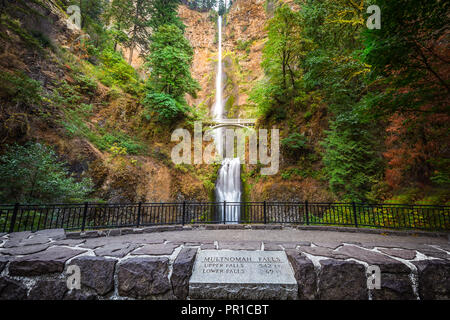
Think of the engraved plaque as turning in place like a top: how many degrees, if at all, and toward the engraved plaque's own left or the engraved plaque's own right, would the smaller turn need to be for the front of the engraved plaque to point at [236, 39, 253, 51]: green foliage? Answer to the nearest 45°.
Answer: approximately 180°

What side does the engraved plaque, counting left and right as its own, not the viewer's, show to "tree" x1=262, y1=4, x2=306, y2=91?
back

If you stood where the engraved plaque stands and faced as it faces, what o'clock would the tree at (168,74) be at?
The tree is roughly at 5 o'clock from the engraved plaque.

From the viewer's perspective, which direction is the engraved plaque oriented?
toward the camera

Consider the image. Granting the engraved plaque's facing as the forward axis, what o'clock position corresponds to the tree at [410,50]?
The tree is roughly at 8 o'clock from the engraved plaque.

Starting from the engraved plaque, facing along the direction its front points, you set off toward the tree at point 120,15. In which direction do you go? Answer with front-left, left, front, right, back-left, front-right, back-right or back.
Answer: back-right

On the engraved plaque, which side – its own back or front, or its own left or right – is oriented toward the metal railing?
back
